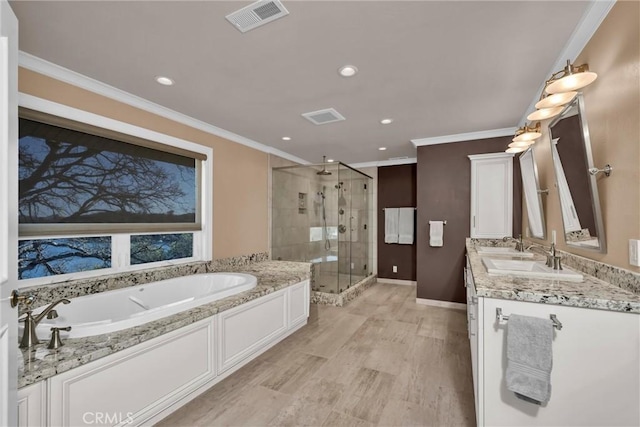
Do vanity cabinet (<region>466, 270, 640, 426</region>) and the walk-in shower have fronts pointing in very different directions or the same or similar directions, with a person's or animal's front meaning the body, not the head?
very different directions

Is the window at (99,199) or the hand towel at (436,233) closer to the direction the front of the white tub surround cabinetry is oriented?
the hand towel

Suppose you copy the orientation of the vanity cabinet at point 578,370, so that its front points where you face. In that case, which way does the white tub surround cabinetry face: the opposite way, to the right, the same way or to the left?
the opposite way

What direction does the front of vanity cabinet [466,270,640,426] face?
to the viewer's left

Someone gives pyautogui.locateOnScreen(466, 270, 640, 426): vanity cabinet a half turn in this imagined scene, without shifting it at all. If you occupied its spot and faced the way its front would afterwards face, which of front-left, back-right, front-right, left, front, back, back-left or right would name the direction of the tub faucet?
back-right

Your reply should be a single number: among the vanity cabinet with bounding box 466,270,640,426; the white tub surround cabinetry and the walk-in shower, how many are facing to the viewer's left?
1

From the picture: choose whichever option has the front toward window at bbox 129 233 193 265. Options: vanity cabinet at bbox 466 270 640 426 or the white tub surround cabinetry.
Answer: the vanity cabinet

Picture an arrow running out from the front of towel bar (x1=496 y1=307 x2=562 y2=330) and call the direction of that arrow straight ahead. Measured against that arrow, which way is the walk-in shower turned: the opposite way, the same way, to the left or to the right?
to the left

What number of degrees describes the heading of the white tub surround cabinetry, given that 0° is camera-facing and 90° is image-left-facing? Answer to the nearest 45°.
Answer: approximately 315°

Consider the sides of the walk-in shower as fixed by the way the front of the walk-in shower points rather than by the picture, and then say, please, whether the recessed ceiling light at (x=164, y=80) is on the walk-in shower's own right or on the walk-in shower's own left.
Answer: on the walk-in shower's own right
